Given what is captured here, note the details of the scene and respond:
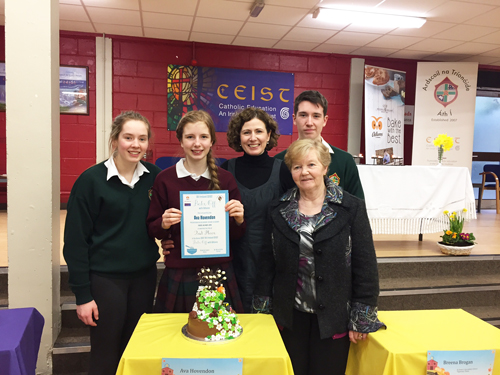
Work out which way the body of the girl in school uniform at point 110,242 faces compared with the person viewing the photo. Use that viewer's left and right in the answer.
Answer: facing the viewer and to the right of the viewer

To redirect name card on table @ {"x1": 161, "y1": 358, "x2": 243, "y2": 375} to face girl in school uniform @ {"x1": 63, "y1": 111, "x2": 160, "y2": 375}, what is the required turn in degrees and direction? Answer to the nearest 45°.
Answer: approximately 135° to its right

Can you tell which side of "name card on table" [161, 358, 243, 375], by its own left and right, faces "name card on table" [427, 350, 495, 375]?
left

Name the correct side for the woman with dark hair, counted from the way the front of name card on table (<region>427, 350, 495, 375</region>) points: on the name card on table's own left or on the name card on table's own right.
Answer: on the name card on table's own right

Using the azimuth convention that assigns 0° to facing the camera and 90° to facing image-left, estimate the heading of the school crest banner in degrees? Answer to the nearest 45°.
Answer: approximately 0°

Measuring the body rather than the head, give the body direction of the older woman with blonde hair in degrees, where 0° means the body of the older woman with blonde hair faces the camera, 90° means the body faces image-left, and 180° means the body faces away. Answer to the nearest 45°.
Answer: approximately 0°

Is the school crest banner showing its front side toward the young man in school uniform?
yes
